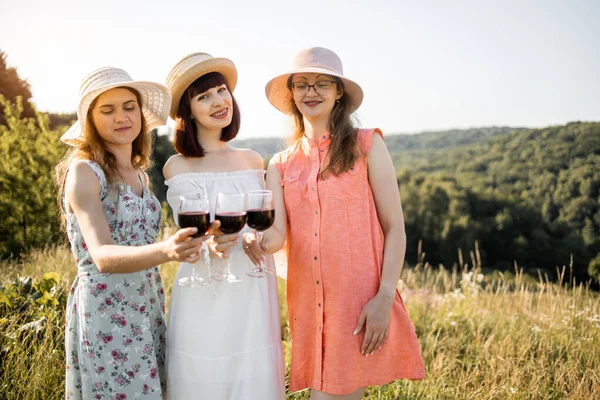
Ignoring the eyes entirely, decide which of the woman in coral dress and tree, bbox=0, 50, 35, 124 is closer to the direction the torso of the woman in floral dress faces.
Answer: the woman in coral dress

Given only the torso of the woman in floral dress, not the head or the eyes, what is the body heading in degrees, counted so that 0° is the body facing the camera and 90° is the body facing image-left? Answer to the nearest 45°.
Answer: approximately 315°

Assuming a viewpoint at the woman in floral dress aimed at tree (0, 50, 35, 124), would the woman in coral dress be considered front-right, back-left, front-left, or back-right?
back-right

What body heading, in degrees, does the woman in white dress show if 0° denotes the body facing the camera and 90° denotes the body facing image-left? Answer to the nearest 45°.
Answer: approximately 0°

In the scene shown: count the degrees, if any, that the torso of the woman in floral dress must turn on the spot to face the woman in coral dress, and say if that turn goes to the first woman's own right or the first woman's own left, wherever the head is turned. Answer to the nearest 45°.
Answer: approximately 45° to the first woman's own left

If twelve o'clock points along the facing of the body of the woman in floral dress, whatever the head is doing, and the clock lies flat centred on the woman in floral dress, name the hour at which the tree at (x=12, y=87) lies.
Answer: The tree is roughly at 7 o'clock from the woman in floral dress.

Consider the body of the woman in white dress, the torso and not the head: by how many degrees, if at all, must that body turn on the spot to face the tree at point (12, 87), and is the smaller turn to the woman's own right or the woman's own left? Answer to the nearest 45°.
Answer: approximately 135° to the woman's own right
